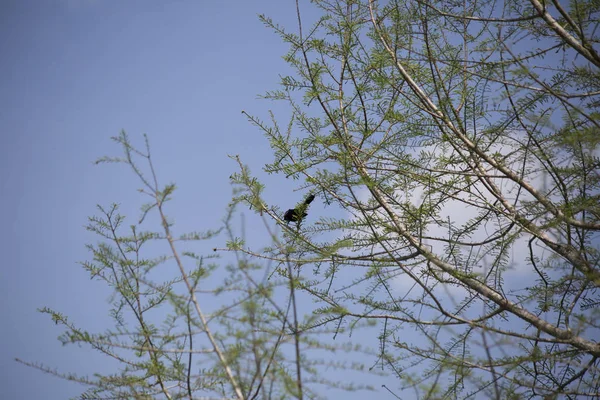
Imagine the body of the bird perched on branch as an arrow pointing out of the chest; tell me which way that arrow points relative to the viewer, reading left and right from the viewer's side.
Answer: facing to the left of the viewer
